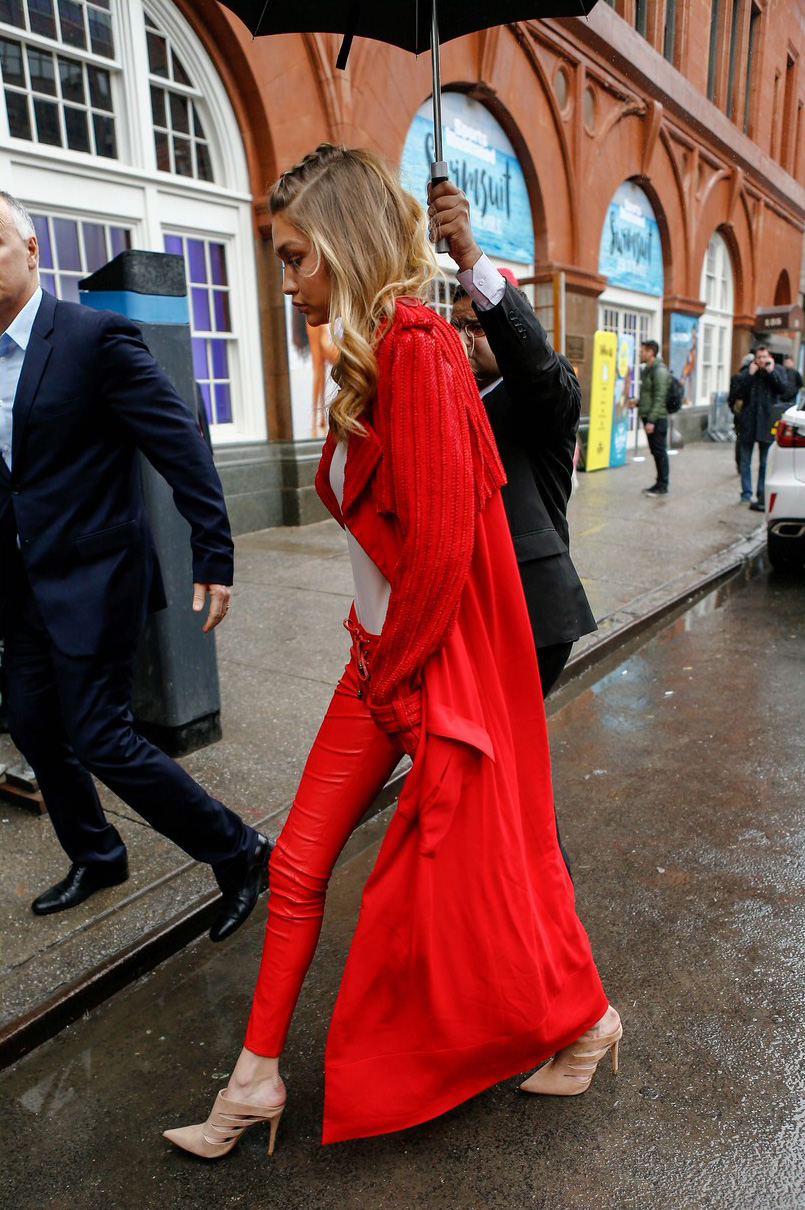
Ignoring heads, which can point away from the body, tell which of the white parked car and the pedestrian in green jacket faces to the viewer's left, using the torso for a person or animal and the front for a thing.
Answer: the pedestrian in green jacket

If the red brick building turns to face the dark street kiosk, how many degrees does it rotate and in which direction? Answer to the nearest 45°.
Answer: approximately 45° to its right

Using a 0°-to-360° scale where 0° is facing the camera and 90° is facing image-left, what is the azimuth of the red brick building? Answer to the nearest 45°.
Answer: approximately 315°

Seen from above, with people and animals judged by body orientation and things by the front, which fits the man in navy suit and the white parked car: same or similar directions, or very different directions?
very different directions

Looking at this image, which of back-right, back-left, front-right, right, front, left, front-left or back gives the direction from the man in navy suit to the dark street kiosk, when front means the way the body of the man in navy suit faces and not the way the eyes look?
back-right

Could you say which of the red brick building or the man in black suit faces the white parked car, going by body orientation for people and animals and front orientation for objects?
the red brick building

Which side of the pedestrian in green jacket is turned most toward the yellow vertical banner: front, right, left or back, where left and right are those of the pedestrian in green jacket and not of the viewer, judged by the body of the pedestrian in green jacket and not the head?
right

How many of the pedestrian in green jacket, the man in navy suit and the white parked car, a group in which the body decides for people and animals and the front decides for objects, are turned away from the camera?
1

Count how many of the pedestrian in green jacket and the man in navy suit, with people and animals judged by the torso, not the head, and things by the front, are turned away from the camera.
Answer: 0

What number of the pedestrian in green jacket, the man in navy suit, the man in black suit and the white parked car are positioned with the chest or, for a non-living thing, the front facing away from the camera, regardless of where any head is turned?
1

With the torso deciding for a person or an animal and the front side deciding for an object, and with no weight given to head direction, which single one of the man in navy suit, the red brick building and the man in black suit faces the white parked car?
the red brick building

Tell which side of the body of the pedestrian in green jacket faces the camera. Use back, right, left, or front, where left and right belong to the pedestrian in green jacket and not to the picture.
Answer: left

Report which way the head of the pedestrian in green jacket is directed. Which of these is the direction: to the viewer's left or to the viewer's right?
to the viewer's left

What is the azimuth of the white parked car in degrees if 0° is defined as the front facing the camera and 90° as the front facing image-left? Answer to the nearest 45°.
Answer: approximately 180°
